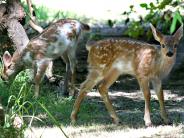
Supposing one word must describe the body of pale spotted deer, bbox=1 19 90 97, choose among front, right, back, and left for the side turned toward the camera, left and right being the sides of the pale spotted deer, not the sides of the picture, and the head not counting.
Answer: left

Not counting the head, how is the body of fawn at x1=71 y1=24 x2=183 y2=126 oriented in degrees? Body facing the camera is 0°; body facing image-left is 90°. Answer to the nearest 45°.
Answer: approximately 270°

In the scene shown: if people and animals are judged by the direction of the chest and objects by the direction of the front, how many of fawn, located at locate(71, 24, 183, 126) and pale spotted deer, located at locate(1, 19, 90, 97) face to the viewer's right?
1

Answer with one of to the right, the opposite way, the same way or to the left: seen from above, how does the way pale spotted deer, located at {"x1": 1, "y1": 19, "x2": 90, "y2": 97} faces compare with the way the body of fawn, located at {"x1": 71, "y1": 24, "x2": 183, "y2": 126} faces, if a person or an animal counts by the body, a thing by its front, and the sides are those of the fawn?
the opposite way

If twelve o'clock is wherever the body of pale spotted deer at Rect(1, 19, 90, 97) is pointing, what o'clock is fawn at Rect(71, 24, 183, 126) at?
The fawn is roughly at 8 o'clock from the pale spotted deer.

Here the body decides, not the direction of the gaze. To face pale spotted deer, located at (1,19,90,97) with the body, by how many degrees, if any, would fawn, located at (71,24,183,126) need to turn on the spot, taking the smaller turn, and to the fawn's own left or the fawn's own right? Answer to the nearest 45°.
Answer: approximately 135° to the fawn's own left

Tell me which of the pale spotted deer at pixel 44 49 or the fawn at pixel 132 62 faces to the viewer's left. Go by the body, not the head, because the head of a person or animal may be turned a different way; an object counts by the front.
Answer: the pale spotted deer
